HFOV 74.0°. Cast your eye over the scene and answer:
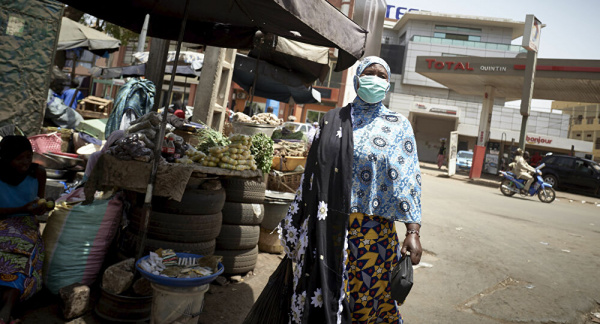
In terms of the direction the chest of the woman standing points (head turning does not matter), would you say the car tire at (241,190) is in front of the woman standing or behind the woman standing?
behind

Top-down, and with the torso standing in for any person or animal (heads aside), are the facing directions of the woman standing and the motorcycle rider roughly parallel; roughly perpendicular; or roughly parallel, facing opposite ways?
roughly perpendicular

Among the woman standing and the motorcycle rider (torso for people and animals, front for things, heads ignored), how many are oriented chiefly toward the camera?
1

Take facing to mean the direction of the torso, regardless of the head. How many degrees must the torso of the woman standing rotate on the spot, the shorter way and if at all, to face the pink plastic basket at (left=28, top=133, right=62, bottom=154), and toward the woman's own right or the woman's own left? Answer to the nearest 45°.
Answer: approximately 135° to the woman's own right

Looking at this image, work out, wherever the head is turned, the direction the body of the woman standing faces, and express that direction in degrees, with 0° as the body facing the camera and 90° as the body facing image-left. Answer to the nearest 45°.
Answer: approximately 0°

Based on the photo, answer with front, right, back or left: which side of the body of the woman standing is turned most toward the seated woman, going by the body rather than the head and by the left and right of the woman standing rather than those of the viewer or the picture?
right

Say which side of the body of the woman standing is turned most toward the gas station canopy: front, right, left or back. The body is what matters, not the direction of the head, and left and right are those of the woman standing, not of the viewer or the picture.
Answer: back

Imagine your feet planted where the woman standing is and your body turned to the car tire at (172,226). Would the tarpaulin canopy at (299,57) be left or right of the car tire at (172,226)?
right
